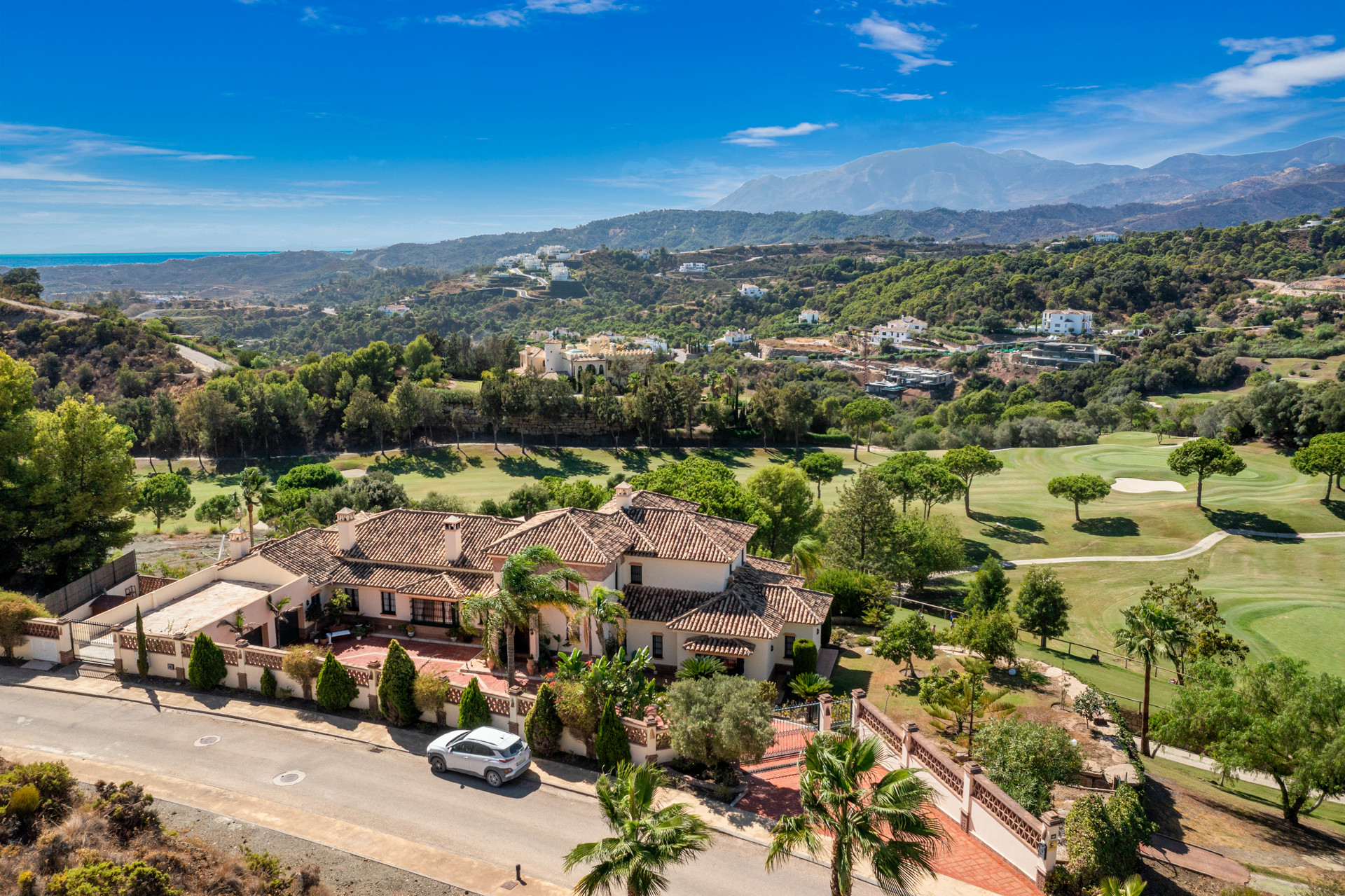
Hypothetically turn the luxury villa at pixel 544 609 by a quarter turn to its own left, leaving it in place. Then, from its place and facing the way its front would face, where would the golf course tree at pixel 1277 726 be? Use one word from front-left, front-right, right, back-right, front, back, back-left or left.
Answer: front-right

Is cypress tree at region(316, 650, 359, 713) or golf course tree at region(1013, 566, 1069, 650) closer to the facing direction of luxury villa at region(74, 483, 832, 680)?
the cypress tree

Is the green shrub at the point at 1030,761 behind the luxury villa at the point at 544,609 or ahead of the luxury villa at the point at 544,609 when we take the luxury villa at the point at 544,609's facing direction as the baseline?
ahead

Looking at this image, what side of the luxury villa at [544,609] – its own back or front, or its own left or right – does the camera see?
front

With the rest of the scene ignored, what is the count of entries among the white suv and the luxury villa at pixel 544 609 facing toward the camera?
1

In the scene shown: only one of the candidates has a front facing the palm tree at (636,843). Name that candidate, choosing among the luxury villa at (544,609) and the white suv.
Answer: the luxury villa

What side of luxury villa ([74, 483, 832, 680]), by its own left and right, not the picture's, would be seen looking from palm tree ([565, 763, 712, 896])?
front

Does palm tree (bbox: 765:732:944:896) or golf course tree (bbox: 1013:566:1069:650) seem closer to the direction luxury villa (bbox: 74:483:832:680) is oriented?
the palm tree
